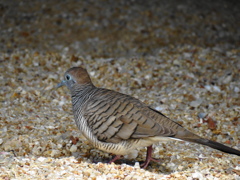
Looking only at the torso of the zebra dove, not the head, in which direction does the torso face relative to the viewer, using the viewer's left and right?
facing to the left of the viewer
